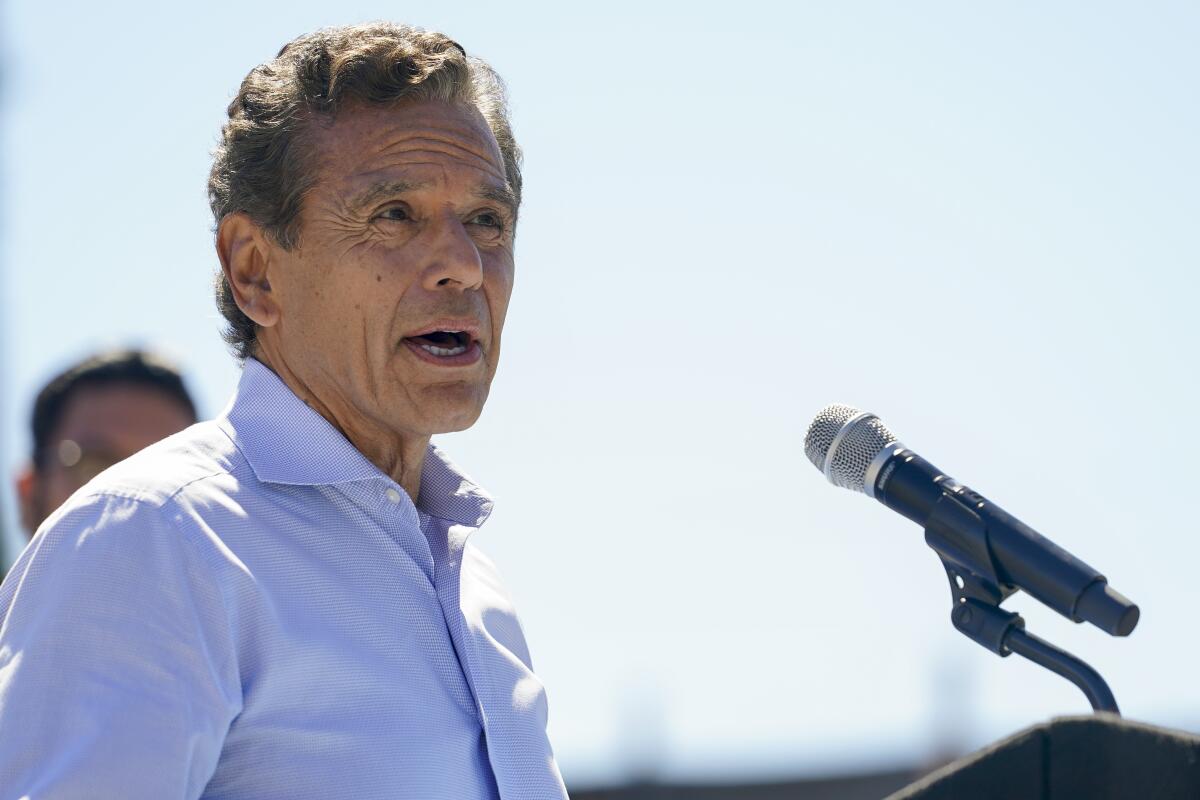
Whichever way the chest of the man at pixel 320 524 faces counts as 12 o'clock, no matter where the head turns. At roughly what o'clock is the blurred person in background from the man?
The blurred person in background is roughly at 7 o'clock from the man.

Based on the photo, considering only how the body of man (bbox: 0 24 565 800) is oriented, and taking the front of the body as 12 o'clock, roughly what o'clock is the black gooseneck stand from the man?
The black gooseneck stand is roughly at 11 o'clock from the man.

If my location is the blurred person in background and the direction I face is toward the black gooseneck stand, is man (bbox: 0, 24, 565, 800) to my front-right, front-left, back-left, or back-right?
front-right

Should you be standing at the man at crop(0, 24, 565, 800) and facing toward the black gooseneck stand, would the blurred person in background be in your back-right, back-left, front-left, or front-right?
back-left

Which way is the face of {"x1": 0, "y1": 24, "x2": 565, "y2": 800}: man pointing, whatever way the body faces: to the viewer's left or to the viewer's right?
to the viewer's right

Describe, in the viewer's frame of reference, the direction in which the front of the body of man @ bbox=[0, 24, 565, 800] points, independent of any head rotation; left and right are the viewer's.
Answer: facing the viewer and to the right of the viewer

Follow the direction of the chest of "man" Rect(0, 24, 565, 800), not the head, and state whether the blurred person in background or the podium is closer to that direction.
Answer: the podium

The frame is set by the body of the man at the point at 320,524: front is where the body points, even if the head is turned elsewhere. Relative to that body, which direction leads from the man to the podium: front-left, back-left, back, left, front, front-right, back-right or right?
front
